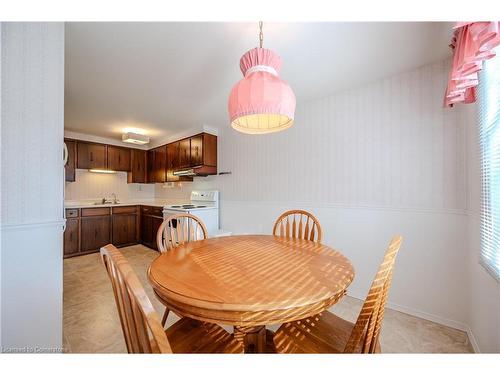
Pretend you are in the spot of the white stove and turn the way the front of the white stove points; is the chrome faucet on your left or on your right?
on your right

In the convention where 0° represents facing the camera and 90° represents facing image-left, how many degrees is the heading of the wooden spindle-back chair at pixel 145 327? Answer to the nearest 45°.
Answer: approximately 225°

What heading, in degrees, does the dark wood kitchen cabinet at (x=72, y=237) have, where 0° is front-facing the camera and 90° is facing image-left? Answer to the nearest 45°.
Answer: approximately 0°

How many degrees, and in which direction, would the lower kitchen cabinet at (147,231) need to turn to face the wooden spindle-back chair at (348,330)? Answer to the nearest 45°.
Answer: approximately 45° to its left

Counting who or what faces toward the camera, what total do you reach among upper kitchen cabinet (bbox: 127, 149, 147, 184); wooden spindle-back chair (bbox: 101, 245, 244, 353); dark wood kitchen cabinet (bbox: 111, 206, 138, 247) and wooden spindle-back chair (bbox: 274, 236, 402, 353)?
2

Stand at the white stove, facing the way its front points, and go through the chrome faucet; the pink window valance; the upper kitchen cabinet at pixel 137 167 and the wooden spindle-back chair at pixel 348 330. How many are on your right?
2

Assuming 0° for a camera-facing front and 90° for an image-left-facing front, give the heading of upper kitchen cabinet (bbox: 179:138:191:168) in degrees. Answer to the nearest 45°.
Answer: approximately 45°

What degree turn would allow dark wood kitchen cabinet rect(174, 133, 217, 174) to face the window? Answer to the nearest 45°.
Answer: approximately 90° to its left

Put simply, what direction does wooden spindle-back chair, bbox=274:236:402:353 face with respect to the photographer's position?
facing away from the viewer and to the left of the viewer

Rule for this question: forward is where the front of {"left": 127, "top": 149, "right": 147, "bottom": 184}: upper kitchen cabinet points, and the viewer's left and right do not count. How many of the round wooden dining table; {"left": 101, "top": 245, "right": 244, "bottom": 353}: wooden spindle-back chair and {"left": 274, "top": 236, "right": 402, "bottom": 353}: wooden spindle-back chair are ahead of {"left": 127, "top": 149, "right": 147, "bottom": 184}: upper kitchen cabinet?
3

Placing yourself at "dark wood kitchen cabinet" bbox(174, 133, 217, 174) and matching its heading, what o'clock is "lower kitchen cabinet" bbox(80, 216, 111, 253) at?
The lower kitchen cabinet is roughly at 2 o'clock from the dark wood kitchen cabinet.

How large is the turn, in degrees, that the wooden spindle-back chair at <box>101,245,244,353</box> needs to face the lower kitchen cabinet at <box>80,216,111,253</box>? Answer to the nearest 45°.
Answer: approximately 45° to its left

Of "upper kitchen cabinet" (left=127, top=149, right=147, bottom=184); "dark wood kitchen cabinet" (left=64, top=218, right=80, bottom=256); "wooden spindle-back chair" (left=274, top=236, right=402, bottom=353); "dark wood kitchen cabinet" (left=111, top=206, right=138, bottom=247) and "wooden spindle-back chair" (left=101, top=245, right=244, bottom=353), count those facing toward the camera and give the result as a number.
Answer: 3
